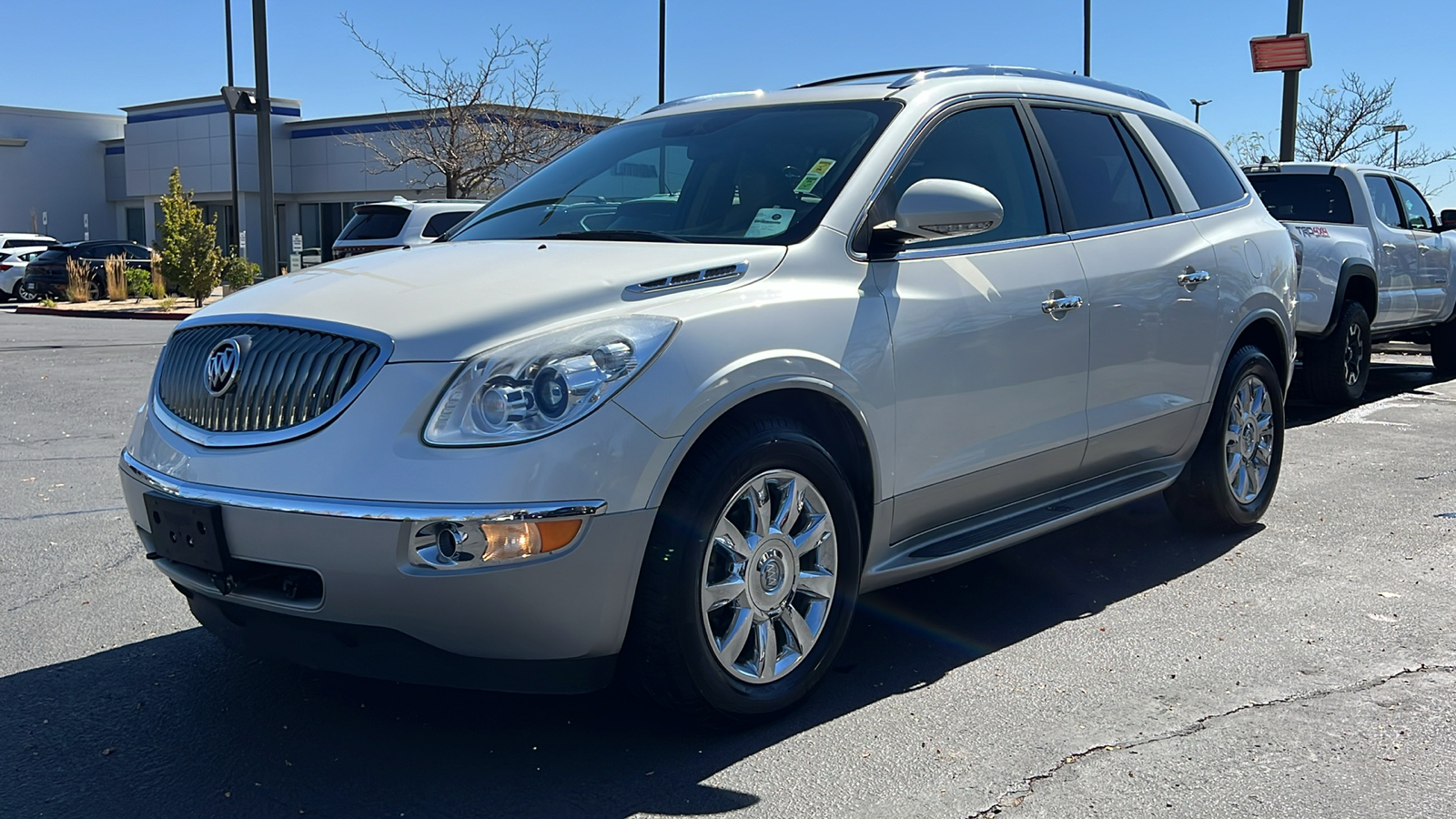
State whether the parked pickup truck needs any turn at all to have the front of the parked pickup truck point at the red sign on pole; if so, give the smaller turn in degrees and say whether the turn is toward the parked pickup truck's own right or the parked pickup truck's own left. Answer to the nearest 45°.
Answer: approximately 45° to the parked pickup truck's own left

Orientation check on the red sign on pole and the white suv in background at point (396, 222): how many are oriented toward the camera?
1

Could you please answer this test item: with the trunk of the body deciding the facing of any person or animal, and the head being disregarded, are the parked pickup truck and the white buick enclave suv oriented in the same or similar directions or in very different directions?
very different directions

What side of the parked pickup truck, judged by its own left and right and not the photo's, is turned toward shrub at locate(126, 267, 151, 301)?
left

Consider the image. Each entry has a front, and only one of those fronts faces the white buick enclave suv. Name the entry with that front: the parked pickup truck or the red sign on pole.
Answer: the red sign on pole

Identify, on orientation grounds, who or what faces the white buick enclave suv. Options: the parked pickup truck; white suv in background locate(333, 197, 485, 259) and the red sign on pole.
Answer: the red sign on pole

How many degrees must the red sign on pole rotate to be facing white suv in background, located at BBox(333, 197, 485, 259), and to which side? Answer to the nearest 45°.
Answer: approximately 45° to its right

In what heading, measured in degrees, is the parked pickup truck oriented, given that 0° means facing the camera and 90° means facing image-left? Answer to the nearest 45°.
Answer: approximately 225°

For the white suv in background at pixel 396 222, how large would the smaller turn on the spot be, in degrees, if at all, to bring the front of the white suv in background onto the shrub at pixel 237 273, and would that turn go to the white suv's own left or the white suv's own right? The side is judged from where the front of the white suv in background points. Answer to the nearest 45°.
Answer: approximately 45° to the white suv's own left

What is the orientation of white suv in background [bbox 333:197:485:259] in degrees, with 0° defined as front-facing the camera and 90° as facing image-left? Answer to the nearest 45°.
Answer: approximately 225°
